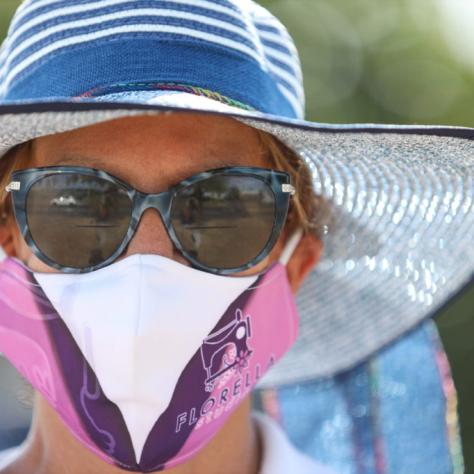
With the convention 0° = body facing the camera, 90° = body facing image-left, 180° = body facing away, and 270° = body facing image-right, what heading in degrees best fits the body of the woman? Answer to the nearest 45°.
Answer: approximately 0°
